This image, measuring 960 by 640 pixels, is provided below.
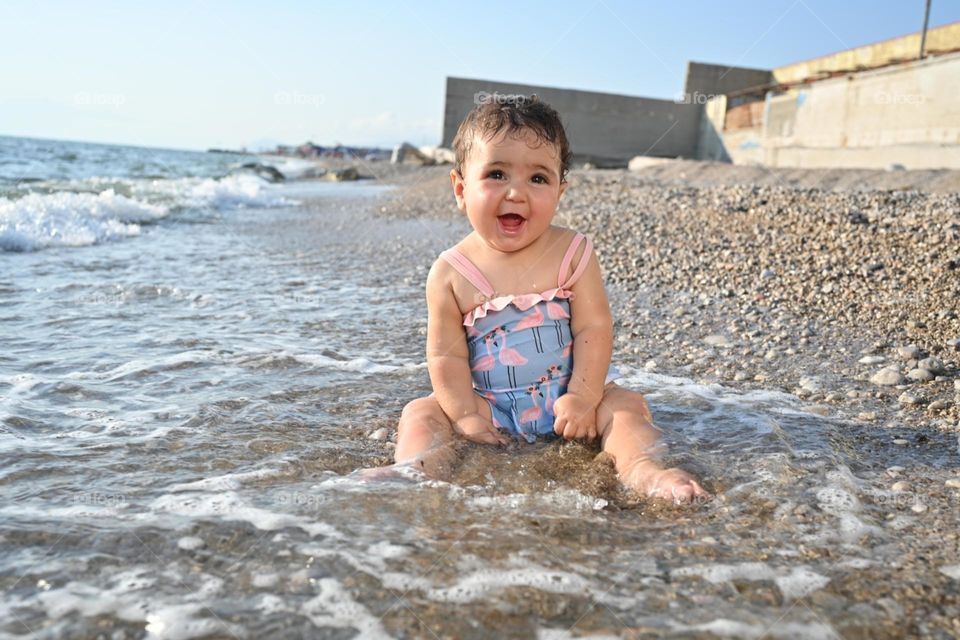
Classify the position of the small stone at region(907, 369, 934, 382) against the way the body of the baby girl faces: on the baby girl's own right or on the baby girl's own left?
on the baby girl's own left

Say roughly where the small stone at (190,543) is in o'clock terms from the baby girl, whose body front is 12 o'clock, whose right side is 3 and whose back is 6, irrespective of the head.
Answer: The small stone is roughly at 1 o'clock from the baby girl.

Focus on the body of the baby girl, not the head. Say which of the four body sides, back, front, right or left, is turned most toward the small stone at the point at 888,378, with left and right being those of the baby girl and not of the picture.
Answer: left

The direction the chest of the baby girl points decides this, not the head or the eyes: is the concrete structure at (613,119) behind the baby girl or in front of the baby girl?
behind

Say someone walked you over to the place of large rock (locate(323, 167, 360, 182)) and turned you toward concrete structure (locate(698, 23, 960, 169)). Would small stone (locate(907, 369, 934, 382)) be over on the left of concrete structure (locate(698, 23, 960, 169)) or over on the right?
right

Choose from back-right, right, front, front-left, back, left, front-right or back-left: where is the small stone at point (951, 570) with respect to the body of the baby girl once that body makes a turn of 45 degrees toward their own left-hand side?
front

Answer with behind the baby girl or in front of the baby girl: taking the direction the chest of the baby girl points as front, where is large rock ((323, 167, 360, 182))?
behind

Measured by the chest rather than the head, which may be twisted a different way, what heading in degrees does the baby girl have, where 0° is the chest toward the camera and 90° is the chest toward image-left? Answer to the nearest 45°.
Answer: approximately 0°
